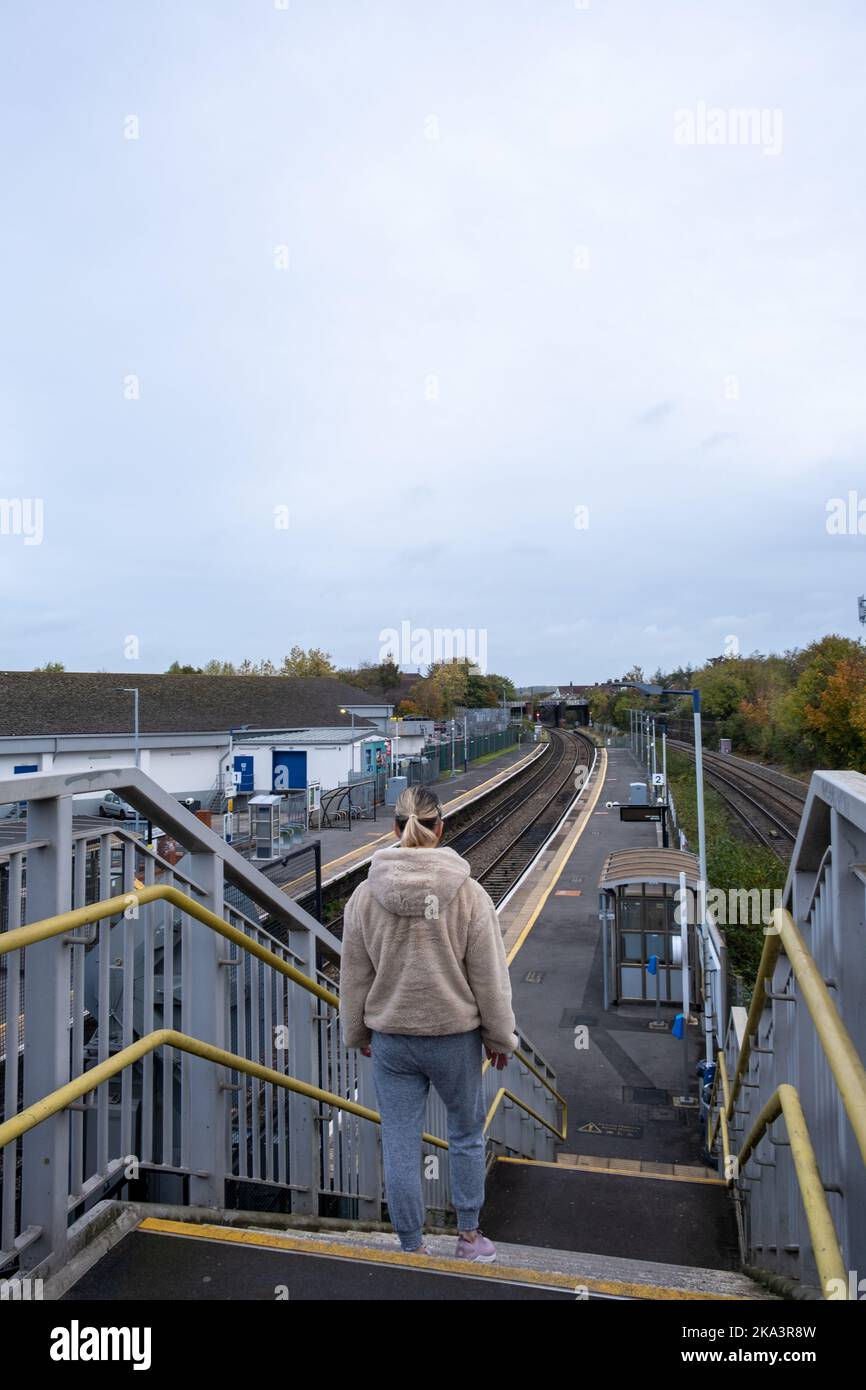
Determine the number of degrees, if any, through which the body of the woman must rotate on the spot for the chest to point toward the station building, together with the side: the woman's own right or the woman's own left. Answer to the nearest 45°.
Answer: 0° — they already face it

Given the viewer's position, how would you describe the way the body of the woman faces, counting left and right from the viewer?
facing away from the viewer

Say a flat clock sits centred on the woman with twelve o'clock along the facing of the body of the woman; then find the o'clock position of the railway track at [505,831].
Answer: The railway track is roughly at 12 o'clock from the woman.

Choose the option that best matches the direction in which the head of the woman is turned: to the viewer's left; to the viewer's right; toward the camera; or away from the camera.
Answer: away from the camera
